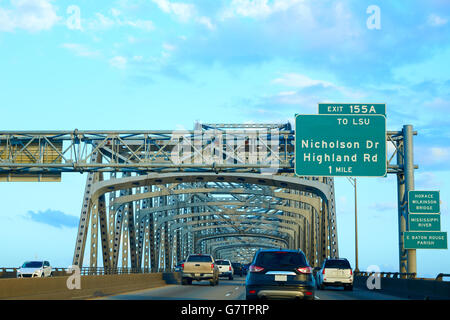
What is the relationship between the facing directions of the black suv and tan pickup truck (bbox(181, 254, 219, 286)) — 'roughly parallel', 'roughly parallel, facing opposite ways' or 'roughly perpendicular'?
roughly parallel

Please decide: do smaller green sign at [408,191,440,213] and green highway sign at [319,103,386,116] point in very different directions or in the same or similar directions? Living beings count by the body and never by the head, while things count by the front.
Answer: same or similar directions

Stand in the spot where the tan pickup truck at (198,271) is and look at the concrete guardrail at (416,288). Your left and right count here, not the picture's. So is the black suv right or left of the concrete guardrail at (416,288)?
right

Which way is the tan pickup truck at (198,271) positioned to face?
away from the camera

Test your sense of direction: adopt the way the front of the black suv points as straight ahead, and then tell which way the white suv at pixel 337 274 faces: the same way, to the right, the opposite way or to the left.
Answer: the same way

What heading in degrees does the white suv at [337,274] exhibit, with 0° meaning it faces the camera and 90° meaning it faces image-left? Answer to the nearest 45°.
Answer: approximately 180°

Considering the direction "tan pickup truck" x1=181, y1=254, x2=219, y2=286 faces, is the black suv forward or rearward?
rearward

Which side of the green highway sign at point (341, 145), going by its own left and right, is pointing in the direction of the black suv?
front

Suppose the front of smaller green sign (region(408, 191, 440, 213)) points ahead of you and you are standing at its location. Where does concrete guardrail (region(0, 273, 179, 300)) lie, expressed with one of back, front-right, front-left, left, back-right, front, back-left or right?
front-right

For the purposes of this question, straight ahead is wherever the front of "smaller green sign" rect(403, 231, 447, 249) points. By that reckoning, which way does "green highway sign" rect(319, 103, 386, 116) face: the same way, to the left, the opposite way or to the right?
the same way

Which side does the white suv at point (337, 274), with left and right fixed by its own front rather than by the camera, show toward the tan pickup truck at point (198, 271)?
left

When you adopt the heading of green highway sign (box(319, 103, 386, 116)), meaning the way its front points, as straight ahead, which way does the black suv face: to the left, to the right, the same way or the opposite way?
the opposite way

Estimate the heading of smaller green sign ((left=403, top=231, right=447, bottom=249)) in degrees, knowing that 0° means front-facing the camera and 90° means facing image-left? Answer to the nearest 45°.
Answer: approximately 0°

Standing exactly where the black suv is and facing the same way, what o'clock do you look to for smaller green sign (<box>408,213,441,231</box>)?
The smaller green sign is roughly at 1 o'clock from the black suv.

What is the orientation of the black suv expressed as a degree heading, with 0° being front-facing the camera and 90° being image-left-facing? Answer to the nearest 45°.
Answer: approximately 180°

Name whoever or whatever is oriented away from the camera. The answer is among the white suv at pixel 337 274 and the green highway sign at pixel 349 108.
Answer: the white suv

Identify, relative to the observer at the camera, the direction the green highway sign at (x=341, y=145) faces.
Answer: facing the viewer
